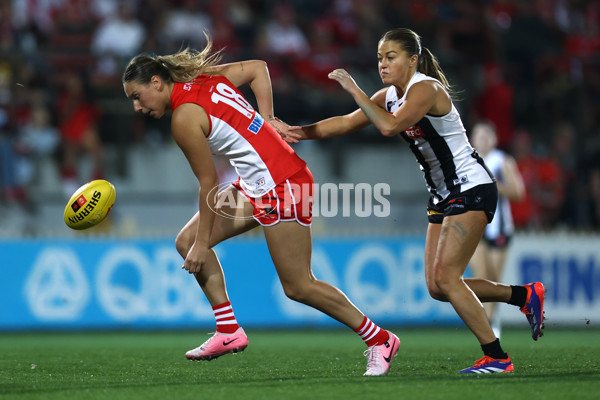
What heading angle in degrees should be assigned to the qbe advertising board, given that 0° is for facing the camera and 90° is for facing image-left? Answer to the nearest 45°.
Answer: approximately 0°

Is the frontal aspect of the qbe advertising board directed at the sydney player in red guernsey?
yes

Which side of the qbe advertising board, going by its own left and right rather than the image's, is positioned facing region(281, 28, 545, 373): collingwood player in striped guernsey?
front

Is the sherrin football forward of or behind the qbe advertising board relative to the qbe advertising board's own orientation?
forward
